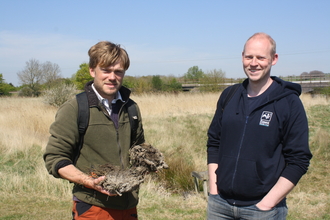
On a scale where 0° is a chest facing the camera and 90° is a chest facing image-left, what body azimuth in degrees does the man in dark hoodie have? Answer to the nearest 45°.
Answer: approximately 45°

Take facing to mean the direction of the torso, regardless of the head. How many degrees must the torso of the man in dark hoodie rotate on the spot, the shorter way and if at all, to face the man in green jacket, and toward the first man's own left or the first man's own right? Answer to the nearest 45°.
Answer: approximately 45° to the first man's own right

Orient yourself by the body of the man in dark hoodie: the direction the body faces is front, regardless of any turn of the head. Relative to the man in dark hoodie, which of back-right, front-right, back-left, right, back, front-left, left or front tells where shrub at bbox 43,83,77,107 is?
right

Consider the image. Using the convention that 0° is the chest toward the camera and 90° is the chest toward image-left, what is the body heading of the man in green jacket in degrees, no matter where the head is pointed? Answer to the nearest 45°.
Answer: approximately 315°

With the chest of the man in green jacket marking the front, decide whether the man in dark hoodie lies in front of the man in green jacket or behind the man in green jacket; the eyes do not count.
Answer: in front

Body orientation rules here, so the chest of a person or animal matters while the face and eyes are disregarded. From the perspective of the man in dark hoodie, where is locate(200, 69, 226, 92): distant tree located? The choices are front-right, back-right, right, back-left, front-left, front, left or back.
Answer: back-right

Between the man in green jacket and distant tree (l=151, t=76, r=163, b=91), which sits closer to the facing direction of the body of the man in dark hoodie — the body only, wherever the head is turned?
the man in green jacket

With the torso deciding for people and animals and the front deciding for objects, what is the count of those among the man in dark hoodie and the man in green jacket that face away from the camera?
0
